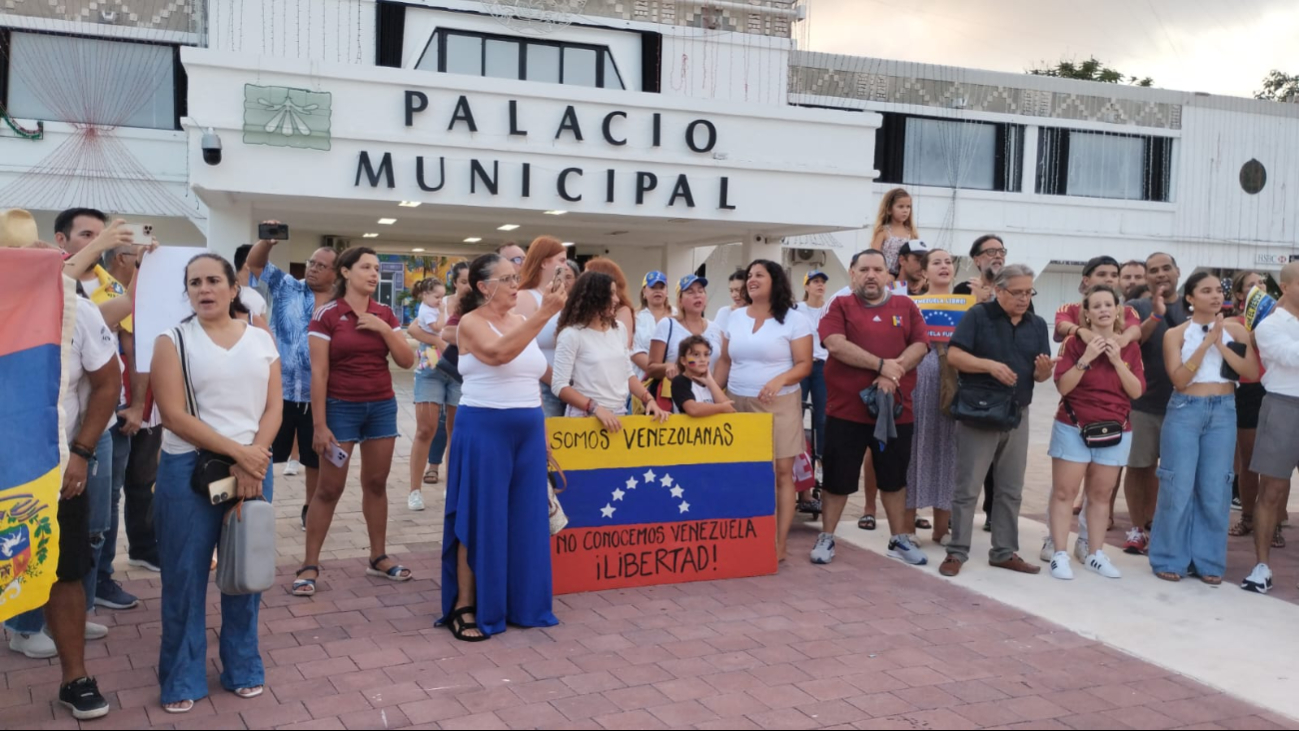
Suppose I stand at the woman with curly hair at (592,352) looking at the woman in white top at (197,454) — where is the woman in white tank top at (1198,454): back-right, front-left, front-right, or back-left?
back-left

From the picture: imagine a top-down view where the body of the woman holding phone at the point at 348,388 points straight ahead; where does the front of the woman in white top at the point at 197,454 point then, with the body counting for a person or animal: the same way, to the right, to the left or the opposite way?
the same way

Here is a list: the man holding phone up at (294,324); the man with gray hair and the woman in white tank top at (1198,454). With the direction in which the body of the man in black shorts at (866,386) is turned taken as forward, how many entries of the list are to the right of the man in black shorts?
1

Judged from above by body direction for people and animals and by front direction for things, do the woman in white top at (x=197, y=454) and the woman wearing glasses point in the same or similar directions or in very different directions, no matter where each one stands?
same or similar directions

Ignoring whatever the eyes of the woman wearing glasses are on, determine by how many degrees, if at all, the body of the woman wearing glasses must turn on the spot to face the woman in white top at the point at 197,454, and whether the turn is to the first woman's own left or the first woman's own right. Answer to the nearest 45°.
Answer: approximately 90° to the first woman's own right

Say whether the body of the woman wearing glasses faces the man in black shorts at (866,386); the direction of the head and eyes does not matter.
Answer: no

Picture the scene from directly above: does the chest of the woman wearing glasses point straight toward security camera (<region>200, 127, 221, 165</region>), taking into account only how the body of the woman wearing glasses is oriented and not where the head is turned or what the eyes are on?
no

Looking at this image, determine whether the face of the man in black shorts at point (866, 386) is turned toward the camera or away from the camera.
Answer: toward the camera

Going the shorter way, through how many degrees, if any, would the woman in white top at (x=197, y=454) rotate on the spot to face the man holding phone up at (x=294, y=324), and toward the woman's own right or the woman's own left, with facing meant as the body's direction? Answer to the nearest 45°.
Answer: approximately 135° to the woman's own left

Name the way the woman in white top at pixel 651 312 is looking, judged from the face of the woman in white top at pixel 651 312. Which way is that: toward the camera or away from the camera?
toward the camera

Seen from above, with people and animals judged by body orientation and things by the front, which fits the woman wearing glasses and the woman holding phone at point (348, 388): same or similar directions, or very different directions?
same or similar directions

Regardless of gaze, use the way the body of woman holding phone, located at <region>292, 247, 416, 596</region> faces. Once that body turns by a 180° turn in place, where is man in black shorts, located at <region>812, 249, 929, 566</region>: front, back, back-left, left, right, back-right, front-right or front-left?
back-right

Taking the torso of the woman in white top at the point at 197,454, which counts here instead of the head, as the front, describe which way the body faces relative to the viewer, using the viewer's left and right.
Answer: facing the viewer and to the right of the viewer

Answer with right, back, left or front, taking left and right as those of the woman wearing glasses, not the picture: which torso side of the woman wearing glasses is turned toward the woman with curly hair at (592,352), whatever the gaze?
left

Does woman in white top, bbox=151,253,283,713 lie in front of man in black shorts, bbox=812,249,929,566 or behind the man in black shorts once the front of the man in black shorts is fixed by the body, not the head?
in front

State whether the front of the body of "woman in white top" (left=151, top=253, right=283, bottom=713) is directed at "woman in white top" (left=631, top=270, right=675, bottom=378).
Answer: no

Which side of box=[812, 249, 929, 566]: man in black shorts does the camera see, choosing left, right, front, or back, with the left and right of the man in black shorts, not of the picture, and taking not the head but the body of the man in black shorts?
front

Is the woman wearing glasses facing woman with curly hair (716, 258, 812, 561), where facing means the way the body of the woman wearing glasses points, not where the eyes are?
no
